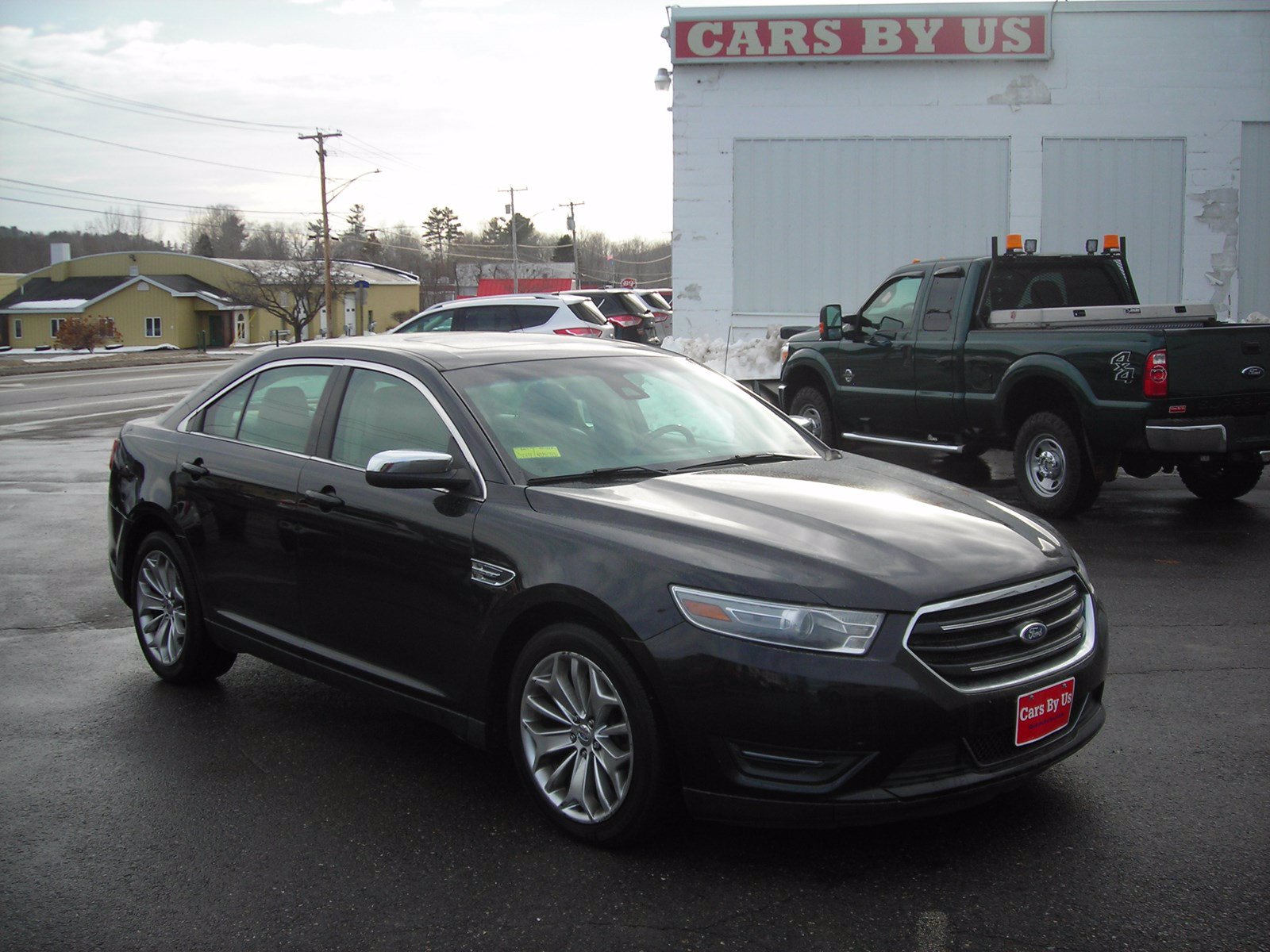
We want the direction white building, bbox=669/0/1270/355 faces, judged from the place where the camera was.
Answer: facing the viewer

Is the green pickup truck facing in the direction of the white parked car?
yes

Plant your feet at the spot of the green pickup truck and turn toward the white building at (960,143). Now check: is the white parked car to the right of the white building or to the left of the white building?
left

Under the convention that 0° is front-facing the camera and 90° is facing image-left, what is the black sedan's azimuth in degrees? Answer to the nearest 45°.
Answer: approximately 315°

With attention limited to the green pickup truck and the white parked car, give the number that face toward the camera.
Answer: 0

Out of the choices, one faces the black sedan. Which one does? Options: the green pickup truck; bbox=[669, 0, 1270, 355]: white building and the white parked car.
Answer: the white building

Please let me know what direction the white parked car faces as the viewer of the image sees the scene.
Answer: facing away from the viewer and to the left of the viewer

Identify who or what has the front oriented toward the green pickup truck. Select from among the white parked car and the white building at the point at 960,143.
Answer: the white building

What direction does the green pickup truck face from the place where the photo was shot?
facing away from the viewer and to the left of the viewer

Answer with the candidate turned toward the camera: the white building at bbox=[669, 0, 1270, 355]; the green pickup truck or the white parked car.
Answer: the white building

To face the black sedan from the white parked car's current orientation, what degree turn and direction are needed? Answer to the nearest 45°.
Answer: approximately 135° to its left

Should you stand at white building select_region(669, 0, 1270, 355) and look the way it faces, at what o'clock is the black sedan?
The black sedan is roughly at 12 o'clock from the white building.

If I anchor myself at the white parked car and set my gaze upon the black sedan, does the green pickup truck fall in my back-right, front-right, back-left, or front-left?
front-left

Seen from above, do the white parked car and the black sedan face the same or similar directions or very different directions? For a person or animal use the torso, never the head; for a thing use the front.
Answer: very different directions

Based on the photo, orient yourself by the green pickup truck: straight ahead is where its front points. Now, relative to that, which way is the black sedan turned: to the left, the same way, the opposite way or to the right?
the opposite way
